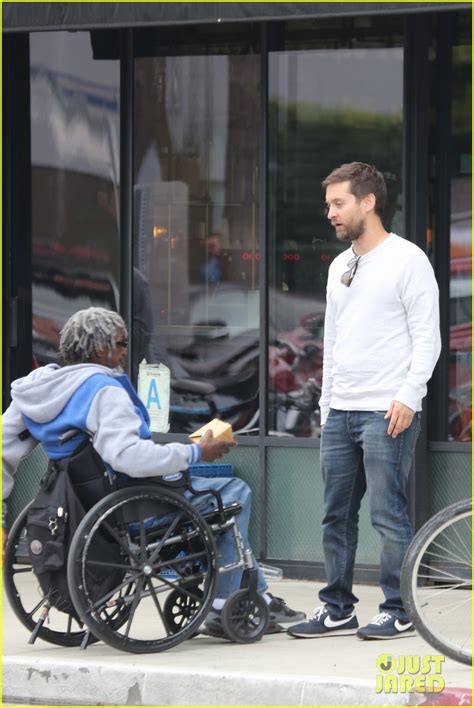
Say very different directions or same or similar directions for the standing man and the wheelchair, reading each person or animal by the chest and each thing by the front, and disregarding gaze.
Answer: very different directions

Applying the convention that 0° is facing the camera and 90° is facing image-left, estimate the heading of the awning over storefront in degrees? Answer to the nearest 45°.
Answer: approximately 0°

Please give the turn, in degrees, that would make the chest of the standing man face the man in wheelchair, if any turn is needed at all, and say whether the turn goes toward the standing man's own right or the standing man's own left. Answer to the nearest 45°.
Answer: approximately 45° to the standing man's own right

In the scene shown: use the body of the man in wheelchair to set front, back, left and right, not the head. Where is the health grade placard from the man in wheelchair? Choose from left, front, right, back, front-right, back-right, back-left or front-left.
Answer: front-left

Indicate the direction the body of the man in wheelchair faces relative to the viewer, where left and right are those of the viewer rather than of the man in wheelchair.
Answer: facing away from the viewer and to the right of the viewer

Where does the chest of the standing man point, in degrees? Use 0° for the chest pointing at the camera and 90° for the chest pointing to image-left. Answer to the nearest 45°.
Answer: approximately 45°

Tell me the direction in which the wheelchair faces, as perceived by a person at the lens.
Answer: facing away from the viewer and to the right of the viewer

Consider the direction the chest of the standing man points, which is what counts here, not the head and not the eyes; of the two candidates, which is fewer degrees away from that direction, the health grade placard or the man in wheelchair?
the man in wheelchair

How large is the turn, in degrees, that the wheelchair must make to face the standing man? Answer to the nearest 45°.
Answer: approximately 45° to its right

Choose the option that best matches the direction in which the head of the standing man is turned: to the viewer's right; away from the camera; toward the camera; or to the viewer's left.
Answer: to the viewer's left

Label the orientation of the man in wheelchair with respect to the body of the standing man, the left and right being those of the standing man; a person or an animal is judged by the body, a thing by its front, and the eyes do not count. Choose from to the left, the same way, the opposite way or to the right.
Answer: the opposite way

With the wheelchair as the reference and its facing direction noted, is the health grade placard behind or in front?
in front
